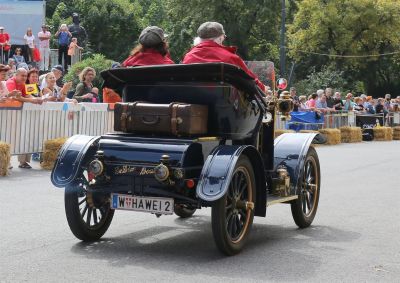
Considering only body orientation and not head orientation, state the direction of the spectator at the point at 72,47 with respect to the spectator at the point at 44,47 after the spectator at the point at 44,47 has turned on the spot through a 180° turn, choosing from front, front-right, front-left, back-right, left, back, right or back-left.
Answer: back-right

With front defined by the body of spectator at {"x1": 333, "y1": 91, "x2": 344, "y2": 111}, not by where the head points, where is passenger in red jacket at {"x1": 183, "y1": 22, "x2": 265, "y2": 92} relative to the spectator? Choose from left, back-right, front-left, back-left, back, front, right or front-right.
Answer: front-left

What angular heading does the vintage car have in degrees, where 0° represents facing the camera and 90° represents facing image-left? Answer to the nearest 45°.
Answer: approximately 225°

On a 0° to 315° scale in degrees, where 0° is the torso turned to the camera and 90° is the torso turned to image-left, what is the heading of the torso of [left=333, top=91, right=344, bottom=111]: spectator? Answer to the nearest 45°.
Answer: approximately 45°

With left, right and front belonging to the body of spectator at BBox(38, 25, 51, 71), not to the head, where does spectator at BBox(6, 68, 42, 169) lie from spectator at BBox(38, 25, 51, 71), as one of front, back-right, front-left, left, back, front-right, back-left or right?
front

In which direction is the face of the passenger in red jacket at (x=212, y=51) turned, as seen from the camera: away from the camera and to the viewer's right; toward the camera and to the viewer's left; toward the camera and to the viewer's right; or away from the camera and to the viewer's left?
away from the camera and to the viewer's right

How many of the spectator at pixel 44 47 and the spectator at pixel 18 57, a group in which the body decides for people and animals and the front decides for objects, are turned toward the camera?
2

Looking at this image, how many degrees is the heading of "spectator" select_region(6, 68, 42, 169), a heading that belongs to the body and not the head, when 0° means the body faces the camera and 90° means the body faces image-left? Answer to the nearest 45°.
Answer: approximately 315°

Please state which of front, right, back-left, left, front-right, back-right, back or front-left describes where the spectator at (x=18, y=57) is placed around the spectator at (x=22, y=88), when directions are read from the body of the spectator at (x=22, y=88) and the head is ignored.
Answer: back-left

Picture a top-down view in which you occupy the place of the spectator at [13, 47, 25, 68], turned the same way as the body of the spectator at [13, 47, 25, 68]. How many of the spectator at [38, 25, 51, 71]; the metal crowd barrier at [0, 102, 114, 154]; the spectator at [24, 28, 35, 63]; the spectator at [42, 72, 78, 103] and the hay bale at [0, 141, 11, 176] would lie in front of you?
3

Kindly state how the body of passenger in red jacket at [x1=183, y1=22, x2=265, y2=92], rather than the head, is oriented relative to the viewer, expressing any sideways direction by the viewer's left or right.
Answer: facing away from the viewer and to the right of the viewer
